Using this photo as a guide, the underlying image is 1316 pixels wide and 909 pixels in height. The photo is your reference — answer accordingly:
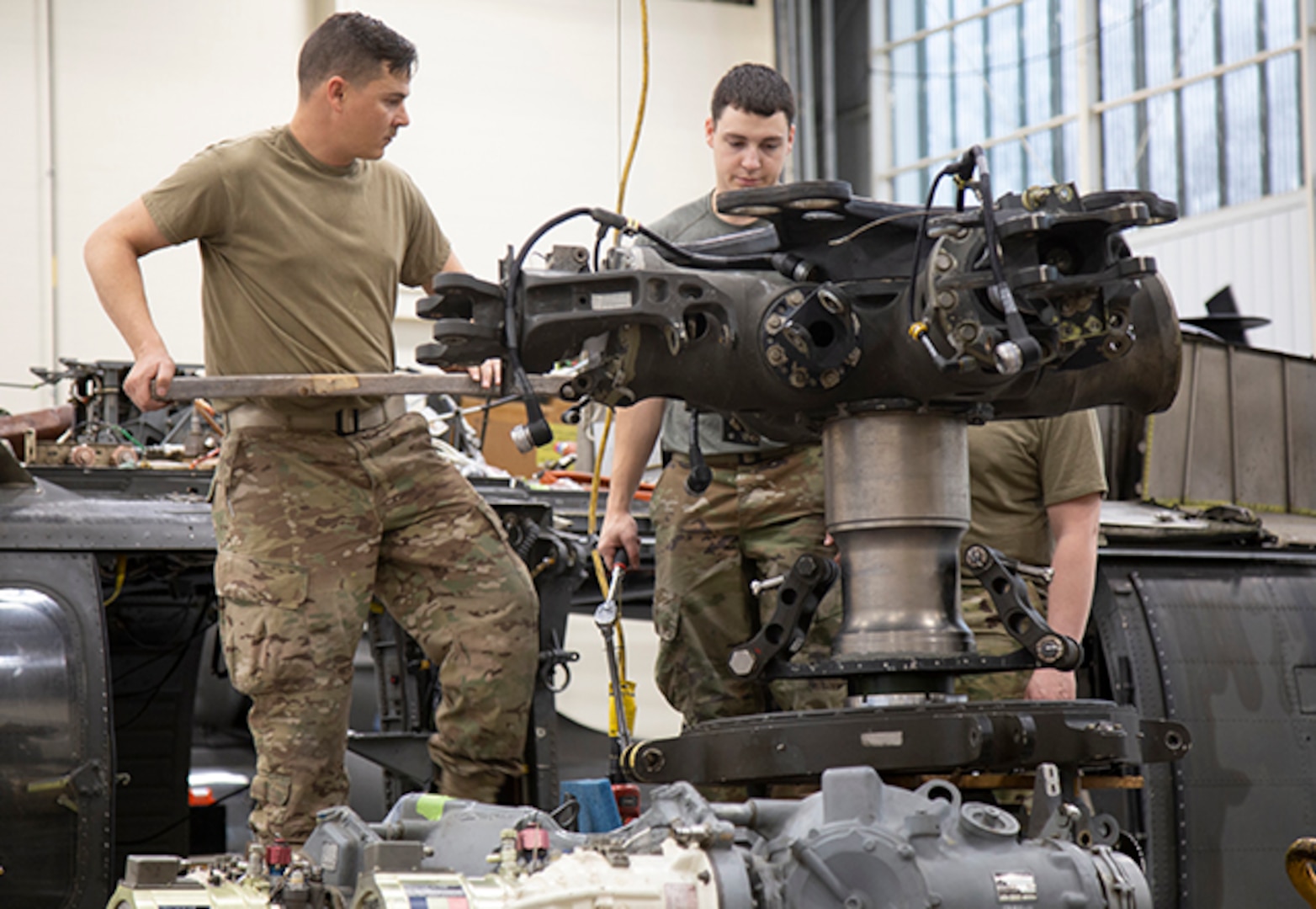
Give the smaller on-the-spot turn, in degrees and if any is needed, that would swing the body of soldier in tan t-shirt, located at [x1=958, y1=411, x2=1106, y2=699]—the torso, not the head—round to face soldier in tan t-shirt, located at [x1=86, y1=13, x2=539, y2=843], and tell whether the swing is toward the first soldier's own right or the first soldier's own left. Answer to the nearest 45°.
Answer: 0° — they already face them

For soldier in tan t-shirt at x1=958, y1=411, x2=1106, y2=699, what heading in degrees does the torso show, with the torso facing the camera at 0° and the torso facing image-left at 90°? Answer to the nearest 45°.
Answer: approximately 45°

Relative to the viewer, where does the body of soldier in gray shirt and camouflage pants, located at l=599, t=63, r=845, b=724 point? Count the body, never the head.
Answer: toward the camera

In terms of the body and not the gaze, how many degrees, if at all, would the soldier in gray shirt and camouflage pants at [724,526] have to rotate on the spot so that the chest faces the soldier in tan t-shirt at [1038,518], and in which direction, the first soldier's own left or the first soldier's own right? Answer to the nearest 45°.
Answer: approximately 135° to the first soldier's own left

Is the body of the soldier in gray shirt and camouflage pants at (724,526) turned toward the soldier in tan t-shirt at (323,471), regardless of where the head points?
no

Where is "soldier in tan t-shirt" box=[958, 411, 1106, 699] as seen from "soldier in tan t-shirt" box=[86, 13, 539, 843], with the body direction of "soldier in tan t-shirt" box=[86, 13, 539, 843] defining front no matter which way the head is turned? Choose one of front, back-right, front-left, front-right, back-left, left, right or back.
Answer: front-left

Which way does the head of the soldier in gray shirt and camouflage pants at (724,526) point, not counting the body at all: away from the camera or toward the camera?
toward the camera

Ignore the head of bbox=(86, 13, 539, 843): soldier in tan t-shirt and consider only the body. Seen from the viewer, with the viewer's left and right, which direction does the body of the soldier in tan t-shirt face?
facing the viewer and to the right of the viewer

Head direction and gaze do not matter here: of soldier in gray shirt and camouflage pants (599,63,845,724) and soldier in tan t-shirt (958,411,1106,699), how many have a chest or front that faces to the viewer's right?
0

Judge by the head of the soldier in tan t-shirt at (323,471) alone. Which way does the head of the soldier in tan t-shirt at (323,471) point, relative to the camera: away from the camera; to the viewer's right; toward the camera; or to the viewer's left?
to the viewer's right

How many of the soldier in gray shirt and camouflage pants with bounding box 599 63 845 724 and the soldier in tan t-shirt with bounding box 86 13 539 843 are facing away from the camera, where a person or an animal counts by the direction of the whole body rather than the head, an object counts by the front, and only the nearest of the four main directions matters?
0

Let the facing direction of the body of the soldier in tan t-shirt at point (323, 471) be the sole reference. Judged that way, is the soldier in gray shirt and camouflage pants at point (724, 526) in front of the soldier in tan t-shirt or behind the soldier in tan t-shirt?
in front
